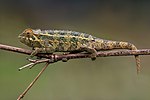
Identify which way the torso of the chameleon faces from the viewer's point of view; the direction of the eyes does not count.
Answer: to the viewer's left
